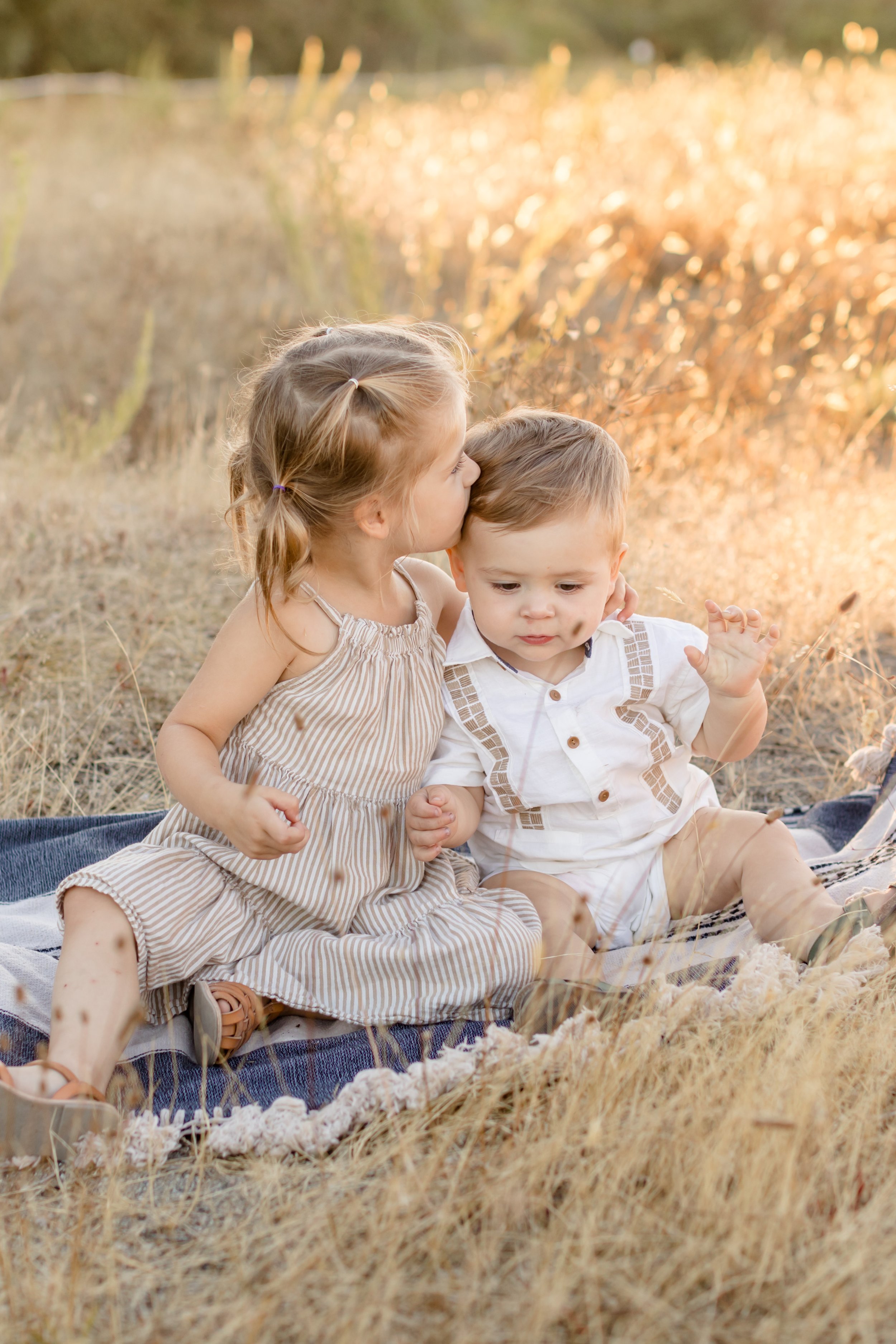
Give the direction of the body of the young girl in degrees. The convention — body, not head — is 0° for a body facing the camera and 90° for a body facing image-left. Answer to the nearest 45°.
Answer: approximately 315°
